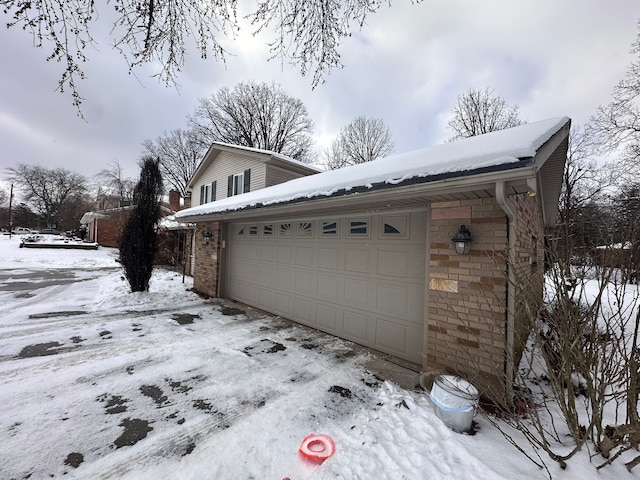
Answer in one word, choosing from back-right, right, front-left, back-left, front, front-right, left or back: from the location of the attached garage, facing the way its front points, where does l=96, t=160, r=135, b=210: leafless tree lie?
right

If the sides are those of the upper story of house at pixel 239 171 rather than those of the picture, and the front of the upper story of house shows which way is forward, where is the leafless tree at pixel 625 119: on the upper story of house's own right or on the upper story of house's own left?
on the upper story of house's own left

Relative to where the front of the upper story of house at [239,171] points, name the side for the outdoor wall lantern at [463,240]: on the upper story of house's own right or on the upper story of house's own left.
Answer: on the upper story of house's own left

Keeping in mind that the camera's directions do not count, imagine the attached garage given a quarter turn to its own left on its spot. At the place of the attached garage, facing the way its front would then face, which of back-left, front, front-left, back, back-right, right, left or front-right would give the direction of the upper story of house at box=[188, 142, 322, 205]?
back

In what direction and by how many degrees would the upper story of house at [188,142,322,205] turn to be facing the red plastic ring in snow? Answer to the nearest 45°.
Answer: approximately 45° to its left

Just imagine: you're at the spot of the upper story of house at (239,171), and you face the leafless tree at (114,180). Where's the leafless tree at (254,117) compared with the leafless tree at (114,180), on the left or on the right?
right

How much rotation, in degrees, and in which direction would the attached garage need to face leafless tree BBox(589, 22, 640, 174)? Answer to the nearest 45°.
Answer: approximately 180°

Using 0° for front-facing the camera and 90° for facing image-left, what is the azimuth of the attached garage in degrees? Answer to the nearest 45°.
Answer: approximately 45°

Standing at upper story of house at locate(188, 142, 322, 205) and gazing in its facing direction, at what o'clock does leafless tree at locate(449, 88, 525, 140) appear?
The leafless tree is roughly at 7 o'clock from the upper story of house.

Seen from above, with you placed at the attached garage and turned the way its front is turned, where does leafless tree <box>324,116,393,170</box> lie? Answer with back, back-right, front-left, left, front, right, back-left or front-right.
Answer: back-right

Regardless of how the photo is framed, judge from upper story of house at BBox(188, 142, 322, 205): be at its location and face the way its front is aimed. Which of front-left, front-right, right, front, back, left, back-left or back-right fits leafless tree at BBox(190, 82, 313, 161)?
back-right

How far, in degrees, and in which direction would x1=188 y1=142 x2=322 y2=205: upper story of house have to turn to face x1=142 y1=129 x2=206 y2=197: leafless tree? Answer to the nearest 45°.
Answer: approximately 90° to its right
